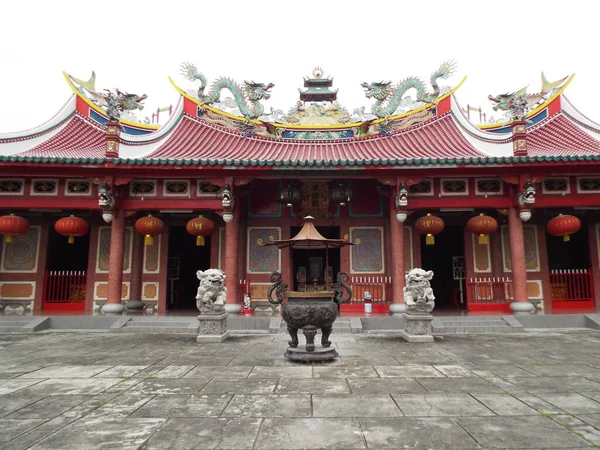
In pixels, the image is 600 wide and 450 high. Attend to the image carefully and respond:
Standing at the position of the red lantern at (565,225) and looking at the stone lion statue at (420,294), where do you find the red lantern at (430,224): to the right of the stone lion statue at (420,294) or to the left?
right

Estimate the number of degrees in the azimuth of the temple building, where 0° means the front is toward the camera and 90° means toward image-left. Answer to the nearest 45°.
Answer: approximately 0°

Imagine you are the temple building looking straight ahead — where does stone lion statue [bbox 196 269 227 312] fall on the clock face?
The stone lion statue is roughly at 1 o'clock from the temple building.

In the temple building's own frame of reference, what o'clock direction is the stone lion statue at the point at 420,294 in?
The stone lion statue is roughly at 11 o'clock from the temple building.
